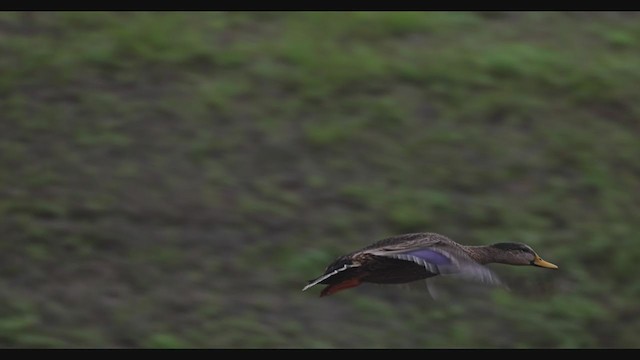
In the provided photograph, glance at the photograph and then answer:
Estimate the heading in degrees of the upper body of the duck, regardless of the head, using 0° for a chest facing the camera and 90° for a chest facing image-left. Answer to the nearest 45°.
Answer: approximately 270°
